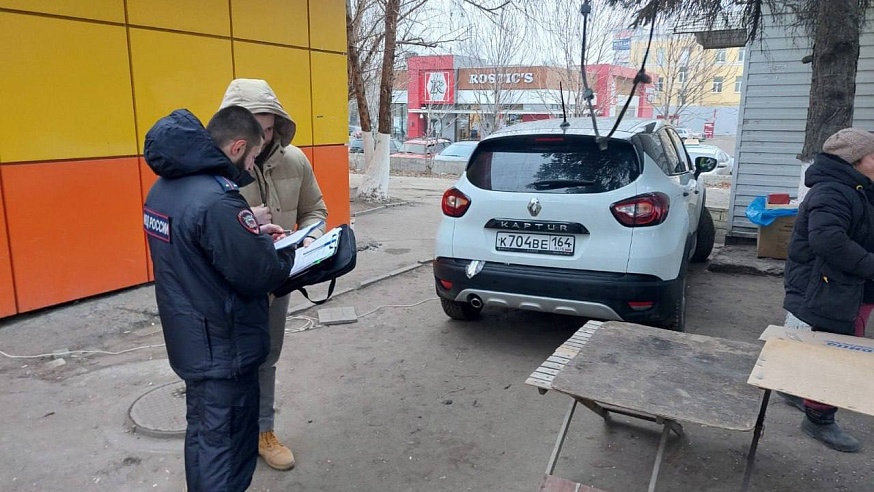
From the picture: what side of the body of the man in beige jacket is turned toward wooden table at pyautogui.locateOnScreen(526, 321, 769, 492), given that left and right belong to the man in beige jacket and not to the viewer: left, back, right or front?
left

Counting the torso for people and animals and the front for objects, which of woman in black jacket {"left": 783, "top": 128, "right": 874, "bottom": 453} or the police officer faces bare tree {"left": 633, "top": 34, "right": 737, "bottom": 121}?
the police officer

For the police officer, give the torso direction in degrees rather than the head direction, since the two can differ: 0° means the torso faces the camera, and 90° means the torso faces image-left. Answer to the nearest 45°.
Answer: approximately 225°

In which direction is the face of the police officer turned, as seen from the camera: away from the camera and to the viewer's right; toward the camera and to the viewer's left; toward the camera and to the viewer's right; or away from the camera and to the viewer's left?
away from the camera and to the viewer's right

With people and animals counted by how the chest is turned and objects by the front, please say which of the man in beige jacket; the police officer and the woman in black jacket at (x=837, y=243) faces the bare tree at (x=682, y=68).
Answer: the police officer

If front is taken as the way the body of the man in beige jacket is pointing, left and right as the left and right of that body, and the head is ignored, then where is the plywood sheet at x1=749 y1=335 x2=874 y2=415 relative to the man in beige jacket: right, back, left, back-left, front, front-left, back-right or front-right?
left

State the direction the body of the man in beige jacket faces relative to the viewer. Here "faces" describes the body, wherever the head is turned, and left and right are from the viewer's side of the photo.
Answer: facing the viewer and to the left of the viewer

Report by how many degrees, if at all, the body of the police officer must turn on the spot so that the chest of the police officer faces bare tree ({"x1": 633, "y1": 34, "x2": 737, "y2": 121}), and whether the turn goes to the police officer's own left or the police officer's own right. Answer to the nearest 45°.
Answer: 0° — they already face it

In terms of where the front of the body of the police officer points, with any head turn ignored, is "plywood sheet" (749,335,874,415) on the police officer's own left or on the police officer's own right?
on the police officer's own right
